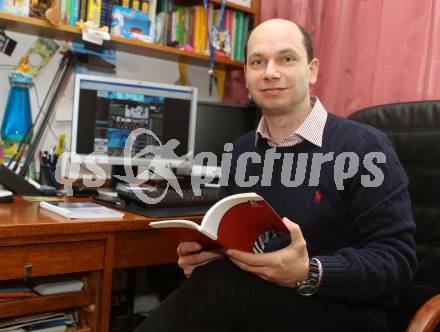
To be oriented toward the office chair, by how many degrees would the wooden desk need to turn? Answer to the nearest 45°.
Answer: approximately 45° to its left

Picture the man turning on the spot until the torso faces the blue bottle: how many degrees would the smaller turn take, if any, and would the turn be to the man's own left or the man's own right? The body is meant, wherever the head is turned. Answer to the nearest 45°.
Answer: approximately 90° to the man's own right

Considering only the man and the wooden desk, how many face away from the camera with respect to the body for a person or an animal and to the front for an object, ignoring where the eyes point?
0

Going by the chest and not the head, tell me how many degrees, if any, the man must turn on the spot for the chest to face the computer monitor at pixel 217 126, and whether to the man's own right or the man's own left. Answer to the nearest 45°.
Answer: approximately 135° to the man's own right

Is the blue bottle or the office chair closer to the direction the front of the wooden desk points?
the office chair

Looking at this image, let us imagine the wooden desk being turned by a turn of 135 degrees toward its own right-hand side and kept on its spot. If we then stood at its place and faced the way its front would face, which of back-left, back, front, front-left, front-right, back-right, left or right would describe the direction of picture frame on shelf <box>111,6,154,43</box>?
right

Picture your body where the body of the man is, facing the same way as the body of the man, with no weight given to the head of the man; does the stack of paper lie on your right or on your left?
on your right

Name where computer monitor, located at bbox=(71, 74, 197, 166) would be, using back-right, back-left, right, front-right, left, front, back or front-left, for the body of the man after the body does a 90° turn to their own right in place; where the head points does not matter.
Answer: front

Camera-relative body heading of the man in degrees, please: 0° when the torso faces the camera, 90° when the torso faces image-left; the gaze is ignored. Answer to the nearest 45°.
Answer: approximately 45°

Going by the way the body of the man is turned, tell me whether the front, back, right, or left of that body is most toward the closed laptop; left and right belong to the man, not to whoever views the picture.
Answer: right

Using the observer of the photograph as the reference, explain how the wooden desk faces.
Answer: facing the viewer and to the right of the viewer
